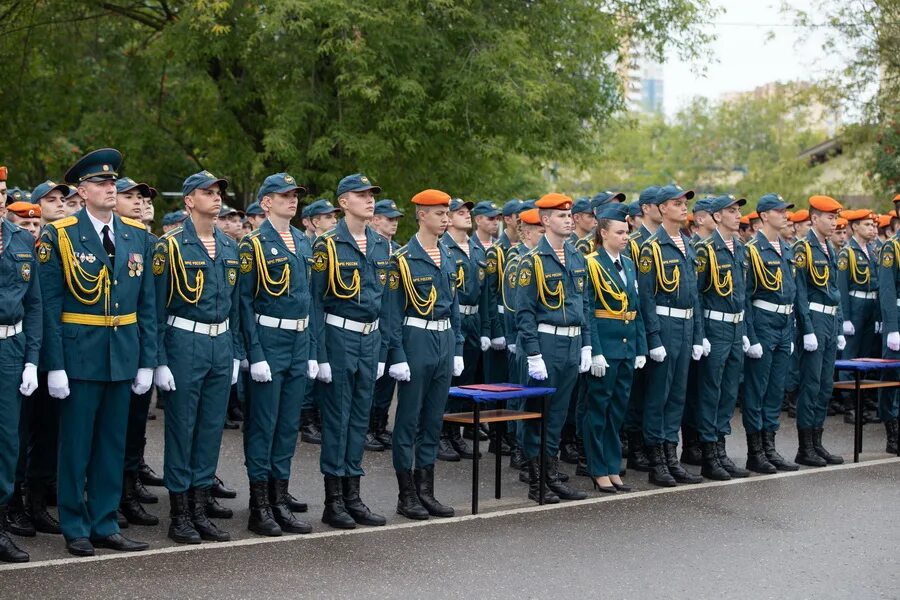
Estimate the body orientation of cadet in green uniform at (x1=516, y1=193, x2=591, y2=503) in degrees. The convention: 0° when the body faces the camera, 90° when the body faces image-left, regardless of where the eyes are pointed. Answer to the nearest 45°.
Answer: approximately 315°

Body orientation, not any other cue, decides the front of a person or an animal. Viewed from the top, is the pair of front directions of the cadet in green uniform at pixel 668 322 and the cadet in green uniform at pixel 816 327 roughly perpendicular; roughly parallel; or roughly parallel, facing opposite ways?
roughly parallel

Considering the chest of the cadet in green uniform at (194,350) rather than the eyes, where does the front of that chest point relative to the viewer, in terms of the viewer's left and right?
facing the viewer and to the right of the viewer

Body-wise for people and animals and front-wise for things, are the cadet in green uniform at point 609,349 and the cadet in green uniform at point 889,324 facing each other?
no

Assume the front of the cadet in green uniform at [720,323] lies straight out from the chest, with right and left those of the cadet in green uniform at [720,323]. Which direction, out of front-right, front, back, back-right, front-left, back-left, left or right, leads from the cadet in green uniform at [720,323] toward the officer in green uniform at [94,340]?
right

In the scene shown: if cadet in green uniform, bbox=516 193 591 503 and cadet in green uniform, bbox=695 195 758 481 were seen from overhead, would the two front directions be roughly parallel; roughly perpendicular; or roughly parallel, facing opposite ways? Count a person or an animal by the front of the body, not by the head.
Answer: roughly parallel

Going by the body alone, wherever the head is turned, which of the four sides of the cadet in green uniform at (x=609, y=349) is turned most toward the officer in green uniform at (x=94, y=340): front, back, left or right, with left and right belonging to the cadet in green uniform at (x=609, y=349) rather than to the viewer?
right

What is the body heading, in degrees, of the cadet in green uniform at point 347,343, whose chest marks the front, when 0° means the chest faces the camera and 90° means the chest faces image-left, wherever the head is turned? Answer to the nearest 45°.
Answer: approximately 315°

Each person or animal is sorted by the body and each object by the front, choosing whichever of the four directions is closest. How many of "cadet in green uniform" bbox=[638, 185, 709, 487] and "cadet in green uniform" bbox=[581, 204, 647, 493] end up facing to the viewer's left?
0

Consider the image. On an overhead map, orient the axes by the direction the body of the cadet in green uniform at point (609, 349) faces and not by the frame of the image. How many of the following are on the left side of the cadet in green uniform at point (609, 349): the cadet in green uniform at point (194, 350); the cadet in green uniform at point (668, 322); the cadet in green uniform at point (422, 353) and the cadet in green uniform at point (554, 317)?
1

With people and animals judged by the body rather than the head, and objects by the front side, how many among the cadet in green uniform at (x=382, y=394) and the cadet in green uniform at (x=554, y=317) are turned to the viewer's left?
0

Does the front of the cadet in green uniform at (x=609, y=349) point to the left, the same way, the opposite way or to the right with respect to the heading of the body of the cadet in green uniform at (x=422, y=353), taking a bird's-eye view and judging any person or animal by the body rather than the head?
the same way

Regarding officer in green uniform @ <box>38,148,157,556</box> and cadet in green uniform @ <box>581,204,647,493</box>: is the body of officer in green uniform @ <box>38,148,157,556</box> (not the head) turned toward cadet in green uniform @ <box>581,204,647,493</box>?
no

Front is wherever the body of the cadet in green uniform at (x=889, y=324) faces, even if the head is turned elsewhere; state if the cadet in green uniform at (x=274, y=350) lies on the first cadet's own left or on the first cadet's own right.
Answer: on the first cadet's own right

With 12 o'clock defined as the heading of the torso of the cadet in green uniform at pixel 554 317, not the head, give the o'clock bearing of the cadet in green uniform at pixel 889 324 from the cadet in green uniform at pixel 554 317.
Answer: the cadet in green uniform at pixel 889 324 is roughly at 9 o'clock from the cadet in green uniform at pixel 554 317.

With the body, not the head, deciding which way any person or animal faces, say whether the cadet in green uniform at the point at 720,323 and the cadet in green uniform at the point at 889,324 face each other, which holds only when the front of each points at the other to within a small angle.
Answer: no

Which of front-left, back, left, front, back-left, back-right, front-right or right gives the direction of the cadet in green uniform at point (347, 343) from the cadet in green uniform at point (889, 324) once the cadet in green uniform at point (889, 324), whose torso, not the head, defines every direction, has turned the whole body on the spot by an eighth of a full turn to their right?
front-right

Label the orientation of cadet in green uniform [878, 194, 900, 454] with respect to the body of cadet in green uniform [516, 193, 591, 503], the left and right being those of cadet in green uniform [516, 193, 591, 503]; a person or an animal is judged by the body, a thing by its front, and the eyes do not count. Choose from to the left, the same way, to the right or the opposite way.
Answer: the same way

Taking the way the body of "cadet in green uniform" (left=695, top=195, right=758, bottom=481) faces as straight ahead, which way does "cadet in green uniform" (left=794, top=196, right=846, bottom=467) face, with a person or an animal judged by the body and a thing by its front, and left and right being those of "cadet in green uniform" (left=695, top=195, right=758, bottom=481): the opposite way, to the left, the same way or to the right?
the same way

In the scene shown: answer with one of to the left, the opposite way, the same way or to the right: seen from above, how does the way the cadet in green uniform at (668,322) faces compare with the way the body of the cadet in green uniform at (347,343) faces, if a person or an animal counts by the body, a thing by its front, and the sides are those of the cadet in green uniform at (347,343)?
the same way

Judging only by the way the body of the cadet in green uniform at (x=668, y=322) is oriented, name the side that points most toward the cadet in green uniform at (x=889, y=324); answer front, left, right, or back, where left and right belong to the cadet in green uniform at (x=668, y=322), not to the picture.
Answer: left

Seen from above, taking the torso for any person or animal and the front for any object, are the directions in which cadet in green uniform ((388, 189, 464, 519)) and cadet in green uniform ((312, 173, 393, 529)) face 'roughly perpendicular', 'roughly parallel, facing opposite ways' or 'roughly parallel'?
roughly parallel
